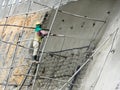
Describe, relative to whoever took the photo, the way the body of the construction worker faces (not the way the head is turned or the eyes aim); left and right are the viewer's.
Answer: facing to the right of the viewer
